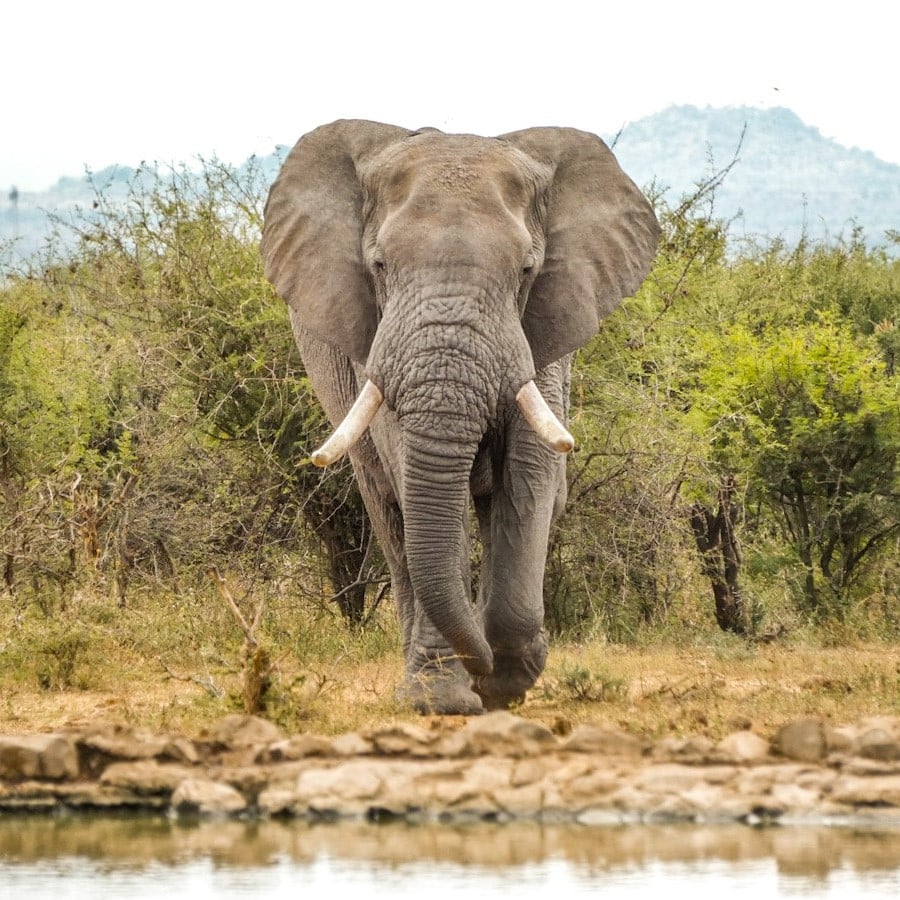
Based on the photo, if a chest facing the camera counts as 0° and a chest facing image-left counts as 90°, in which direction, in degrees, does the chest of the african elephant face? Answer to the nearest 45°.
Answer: approximately 0°

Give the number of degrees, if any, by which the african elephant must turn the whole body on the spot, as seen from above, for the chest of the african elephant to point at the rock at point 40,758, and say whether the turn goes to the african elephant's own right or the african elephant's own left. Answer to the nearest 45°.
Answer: approximately 45° to the african elephant's own right

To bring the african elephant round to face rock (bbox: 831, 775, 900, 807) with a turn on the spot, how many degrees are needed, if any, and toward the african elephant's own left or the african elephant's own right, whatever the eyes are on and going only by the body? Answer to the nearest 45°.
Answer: approximately 45° to the african elephant's own left

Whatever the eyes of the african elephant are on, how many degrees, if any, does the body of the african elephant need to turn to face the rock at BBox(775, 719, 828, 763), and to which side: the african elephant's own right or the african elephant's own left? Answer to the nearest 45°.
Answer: approximately 45° to the african elephant's own left

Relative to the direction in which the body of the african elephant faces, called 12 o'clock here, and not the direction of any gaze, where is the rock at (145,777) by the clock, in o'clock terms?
The rock is roughly at 1 o'clock from the african elephant.

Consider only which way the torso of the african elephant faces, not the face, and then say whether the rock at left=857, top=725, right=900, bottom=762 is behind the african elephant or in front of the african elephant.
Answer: in front
